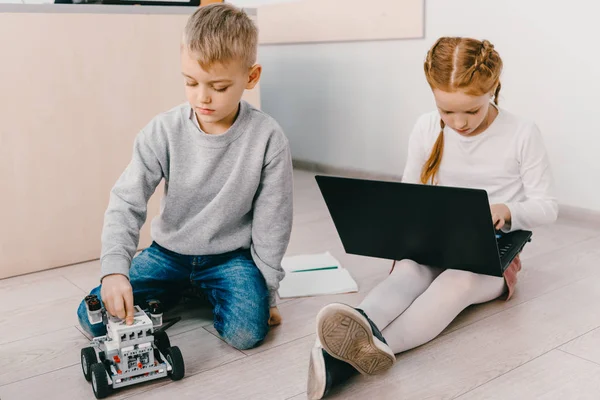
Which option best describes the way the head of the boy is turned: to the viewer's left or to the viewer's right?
to the viewer's left

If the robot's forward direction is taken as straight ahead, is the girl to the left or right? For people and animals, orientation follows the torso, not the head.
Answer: on its left

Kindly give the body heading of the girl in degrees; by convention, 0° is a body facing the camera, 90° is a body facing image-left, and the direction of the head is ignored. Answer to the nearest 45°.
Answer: approximately 45°

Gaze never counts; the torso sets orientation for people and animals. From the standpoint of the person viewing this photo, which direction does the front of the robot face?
facing the viewer and to the right of the viewer
